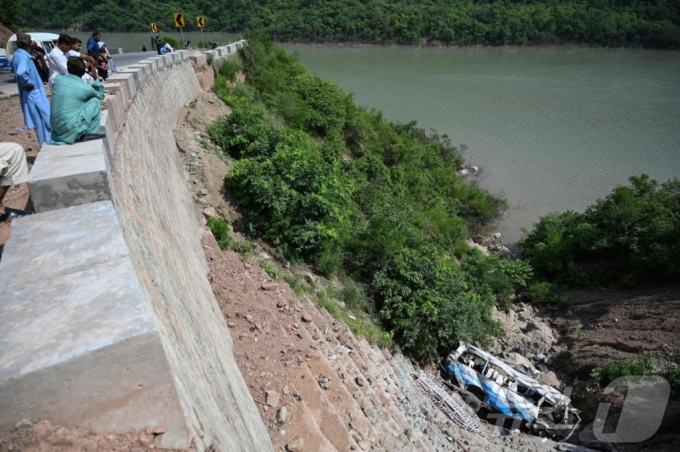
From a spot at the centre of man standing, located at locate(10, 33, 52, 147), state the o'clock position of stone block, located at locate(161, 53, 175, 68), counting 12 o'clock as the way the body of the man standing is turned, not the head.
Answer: The stone block is roughly at 10 o'clock from the man standing.

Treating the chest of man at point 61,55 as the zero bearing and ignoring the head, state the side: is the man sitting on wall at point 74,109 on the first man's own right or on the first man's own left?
on the first man's own right

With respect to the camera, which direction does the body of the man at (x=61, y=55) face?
to the viewer's right

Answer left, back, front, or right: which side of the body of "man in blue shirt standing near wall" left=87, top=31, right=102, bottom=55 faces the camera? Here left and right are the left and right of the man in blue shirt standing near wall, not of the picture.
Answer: right

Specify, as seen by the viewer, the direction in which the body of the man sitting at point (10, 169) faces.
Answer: to the viewer's right

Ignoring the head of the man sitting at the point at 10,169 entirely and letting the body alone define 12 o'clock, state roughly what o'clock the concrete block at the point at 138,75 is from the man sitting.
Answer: The concrete block is roughly at 10 o'clock from the man sitting.

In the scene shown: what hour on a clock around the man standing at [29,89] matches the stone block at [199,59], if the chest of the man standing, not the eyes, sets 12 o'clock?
The stone block is roughly at 10 o'clock from the man standing.

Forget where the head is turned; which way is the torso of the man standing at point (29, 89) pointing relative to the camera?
to the viewer's right

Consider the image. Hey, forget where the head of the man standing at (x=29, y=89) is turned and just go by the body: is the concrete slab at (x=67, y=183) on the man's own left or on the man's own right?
on the man's own right

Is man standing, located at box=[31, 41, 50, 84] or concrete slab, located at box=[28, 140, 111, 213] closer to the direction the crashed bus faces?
the concrete slab

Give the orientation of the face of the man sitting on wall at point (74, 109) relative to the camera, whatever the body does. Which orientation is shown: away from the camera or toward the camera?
away from the camera
